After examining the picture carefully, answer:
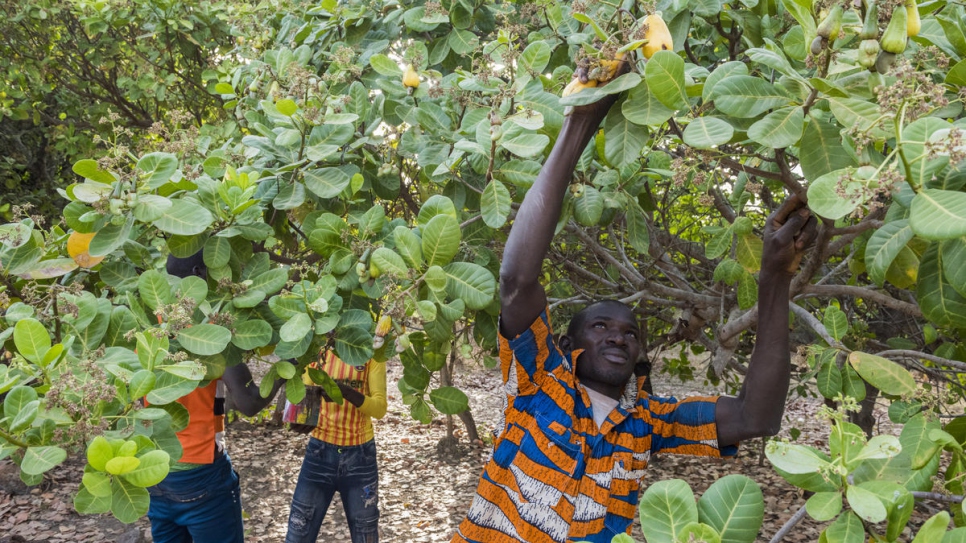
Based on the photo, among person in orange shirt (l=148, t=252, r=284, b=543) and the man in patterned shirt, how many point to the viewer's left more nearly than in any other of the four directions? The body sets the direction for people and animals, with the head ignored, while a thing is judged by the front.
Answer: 0

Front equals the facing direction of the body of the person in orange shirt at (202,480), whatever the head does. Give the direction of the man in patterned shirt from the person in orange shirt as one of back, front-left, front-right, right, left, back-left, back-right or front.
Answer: right

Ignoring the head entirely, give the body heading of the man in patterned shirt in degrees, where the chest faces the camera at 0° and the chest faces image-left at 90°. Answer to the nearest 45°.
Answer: approximately 315°

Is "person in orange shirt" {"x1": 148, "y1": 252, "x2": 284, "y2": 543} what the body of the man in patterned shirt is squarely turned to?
no

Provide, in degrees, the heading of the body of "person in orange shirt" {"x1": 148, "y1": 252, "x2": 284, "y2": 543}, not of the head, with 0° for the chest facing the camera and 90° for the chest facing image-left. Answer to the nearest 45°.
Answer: approximately 225°

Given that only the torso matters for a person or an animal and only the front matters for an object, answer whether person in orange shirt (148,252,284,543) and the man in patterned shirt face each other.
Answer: no
